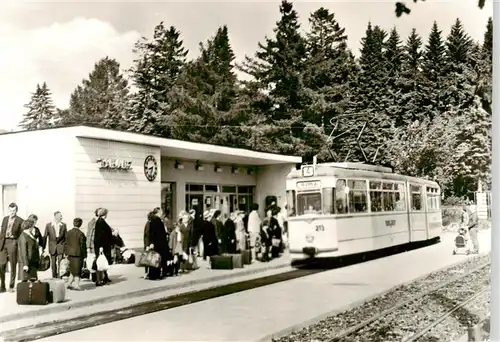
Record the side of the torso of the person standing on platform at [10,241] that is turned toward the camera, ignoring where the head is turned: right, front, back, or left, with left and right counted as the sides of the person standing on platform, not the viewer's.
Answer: front

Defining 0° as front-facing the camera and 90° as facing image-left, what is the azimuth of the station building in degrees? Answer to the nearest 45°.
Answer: approximately 315°

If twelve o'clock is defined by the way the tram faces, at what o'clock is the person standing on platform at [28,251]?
The person standing on platform is roughly at 1 o'clock from the tram.

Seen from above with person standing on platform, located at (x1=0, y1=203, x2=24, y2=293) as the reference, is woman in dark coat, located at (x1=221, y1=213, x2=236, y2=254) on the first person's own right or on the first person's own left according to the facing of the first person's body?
on the first person's own left

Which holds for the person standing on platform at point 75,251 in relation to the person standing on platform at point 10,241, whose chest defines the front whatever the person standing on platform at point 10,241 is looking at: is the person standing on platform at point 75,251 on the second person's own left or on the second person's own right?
on the second person's own left

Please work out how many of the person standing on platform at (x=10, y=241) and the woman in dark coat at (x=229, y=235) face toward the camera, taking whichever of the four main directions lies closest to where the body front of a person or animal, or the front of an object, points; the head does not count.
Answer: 1

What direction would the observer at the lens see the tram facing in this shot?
facing the viewer and to the left of the viewer

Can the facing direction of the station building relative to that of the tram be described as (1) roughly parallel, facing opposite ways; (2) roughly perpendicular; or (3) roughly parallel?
roughly perpendicular
